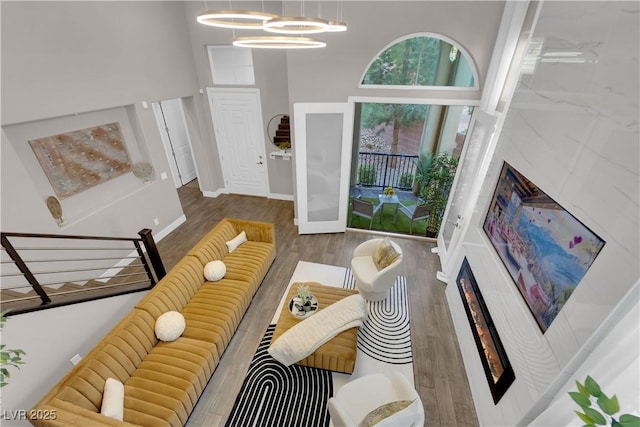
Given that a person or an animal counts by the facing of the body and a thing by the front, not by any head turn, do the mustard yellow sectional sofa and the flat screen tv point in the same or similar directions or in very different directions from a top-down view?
very different directions

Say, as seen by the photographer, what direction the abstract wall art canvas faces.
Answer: facing the viewer and to the right of the viewer

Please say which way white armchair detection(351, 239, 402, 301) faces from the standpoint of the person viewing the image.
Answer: facing the viewer and to the left of the viewer

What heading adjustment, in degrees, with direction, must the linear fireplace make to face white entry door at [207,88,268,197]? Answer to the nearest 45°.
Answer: approximately 45° to its right

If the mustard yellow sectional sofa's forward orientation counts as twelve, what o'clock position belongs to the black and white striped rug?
The black and white striped rug is roughly at 12 o'clock from the mustard yellow sectional sofa.

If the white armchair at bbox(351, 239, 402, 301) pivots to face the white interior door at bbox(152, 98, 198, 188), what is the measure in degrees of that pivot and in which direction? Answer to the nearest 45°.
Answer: approximately 90° to its right

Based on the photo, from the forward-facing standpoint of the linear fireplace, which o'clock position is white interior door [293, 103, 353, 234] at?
The white interior door is roughly at 2 o'clock from the linear fireplace.

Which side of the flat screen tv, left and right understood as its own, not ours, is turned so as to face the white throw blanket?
front

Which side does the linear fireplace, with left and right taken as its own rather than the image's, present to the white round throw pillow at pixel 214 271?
front

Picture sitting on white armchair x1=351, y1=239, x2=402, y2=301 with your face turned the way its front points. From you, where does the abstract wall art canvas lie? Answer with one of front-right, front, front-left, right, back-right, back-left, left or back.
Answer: front-right

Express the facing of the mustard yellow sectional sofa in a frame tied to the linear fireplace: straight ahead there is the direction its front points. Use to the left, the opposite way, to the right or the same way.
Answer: the opposite way

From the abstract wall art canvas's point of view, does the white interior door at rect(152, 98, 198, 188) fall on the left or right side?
on its left

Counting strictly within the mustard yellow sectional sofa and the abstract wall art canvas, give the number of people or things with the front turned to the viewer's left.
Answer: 0

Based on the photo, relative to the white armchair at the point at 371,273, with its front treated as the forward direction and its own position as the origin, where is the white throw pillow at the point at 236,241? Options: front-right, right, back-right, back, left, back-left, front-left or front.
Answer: front-right

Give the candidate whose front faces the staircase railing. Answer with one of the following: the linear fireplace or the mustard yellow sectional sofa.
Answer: the linear fireplace

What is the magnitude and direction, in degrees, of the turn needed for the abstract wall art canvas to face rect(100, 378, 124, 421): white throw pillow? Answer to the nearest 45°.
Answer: approximately 45° to its right
